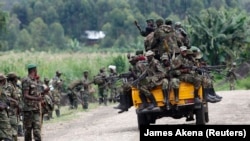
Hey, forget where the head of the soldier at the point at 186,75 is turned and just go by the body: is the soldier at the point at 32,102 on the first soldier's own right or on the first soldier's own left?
on the first soldier's own right

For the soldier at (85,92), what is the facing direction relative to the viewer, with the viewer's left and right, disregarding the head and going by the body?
facing the viewer

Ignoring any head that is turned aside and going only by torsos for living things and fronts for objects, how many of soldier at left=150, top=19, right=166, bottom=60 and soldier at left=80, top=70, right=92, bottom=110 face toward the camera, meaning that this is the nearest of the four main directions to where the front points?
1

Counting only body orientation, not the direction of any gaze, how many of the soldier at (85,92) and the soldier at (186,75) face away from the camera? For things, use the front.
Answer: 0

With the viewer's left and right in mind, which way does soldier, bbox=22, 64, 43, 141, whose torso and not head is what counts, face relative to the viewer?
facing the viewer and to the right of the viewer
